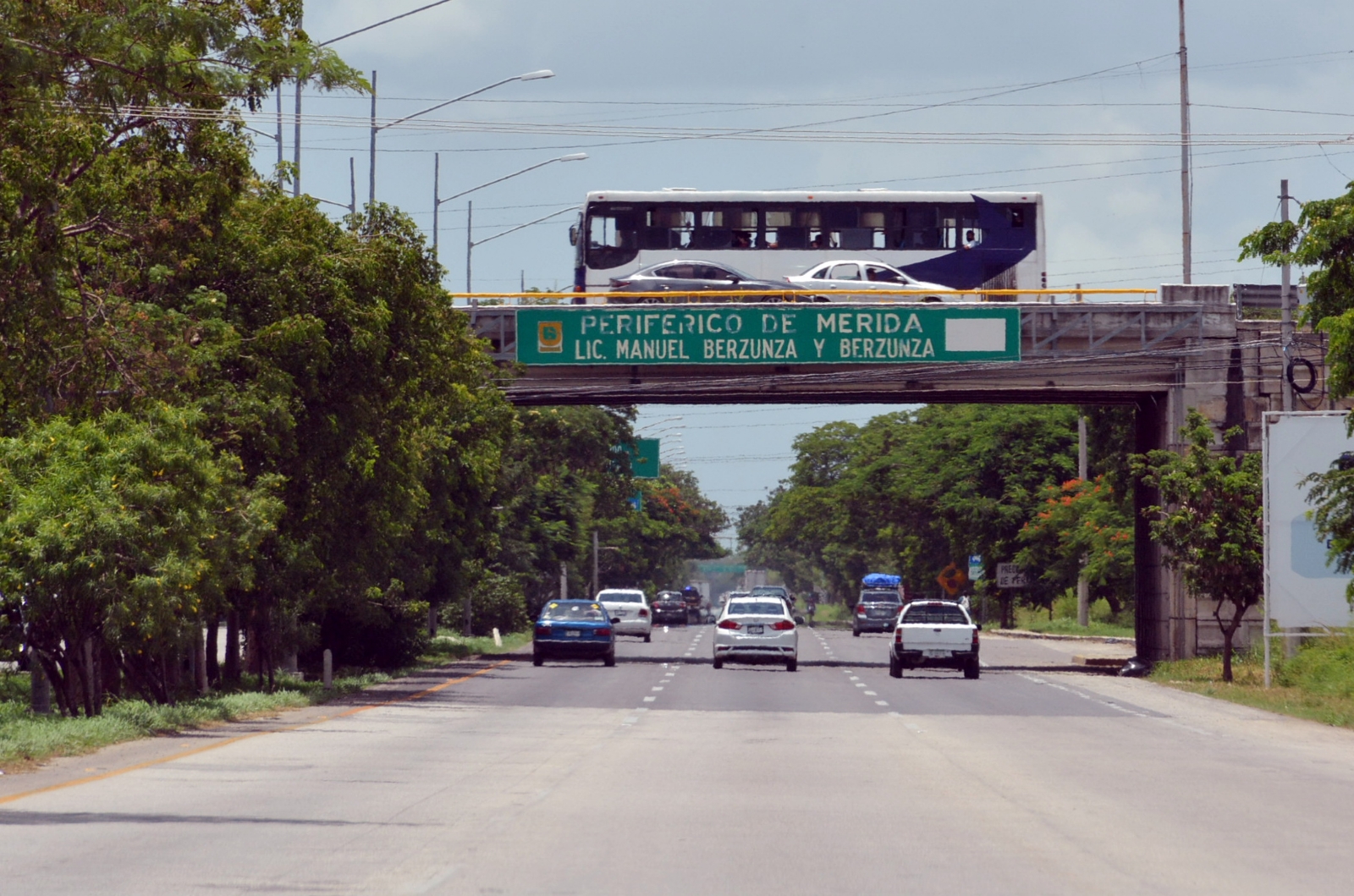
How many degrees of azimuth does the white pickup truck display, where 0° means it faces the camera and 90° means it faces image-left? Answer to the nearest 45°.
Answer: approximately 180°

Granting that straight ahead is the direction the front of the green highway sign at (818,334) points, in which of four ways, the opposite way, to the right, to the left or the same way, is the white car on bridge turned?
to the left

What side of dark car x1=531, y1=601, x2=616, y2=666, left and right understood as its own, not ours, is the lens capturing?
back

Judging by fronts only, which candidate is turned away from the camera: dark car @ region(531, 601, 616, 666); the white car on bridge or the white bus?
the dark car

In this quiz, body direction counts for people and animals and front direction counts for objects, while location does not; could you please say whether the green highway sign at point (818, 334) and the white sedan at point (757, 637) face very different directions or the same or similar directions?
very different directions

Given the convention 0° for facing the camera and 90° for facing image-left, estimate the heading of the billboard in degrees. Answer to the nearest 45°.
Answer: approximately 0°

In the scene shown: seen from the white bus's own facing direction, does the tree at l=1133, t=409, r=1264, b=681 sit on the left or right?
on its left

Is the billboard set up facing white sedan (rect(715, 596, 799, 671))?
no

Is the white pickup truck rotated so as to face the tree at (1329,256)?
no

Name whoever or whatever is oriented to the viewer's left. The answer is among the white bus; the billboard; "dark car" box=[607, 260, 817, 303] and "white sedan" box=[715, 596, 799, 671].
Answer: the white bus

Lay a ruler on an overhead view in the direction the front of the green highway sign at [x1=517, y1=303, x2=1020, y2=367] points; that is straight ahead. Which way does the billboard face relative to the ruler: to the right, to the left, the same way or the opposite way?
the same way

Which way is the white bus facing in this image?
to the viewer's left

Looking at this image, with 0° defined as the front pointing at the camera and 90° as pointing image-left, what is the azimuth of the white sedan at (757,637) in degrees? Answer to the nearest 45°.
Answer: approximately 180°

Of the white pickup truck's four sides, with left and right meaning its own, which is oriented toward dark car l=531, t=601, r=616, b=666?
left

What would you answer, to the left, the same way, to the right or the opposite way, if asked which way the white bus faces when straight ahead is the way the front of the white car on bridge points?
the opposite way

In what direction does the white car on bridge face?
to the viewer's right
